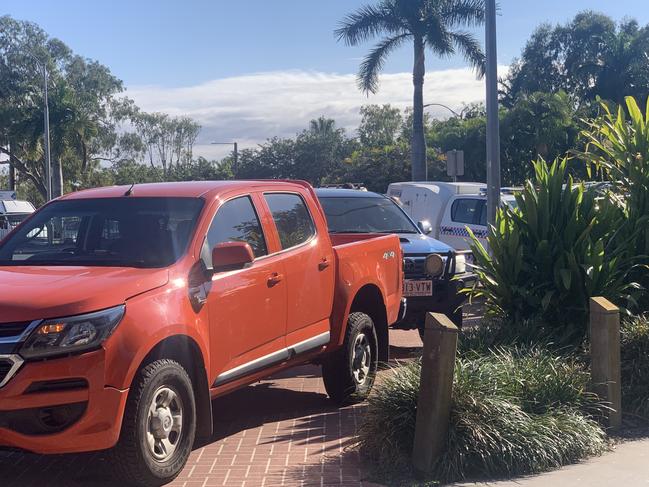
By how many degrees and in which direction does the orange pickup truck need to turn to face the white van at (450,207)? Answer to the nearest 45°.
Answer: approximately 180°

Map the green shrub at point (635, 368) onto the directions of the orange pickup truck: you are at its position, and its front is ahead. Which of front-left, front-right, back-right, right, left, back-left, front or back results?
back-left

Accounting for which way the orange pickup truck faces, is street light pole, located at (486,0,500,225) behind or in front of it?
behind

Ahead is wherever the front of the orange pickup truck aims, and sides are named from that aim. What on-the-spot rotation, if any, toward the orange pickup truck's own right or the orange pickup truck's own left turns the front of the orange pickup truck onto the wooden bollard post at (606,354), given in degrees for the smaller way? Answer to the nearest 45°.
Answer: approximately 135° to the orange pickup truck's own left

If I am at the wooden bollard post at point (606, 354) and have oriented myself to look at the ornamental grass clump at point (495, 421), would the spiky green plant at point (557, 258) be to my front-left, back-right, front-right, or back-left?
back-right

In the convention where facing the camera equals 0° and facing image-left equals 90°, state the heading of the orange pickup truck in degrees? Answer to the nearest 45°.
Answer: approximately 45°
